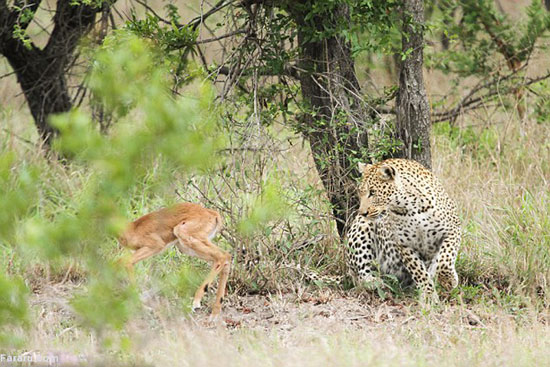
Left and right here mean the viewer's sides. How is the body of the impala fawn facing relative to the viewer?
facing to the left of the viewer

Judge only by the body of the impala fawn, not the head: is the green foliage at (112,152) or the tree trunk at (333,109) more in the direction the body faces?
the green foliage

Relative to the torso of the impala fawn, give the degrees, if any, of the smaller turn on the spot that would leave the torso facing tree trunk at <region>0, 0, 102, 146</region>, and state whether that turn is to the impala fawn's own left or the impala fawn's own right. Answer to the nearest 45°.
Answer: approximately 90° to the impala fawn's own right

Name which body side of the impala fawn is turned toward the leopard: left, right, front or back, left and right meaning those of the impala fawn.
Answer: back

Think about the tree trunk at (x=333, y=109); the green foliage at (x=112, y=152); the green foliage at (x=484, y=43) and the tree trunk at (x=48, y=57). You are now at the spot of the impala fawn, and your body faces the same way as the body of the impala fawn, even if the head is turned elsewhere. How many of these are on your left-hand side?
1

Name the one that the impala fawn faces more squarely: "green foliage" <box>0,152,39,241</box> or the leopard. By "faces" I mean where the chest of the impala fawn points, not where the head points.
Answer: the green foliage

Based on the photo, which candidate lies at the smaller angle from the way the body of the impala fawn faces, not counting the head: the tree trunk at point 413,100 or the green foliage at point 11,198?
the green foliage
